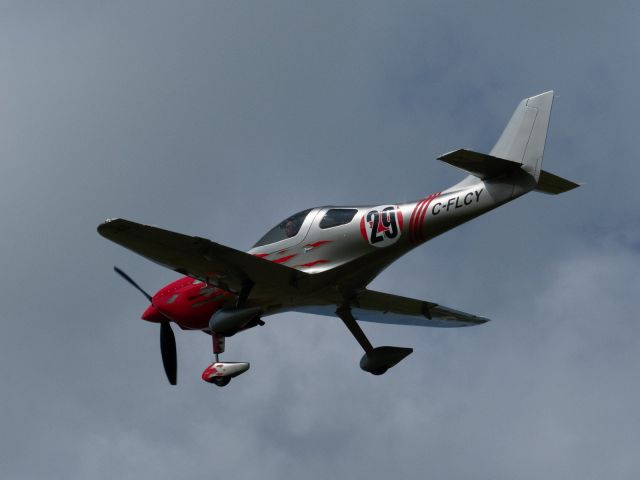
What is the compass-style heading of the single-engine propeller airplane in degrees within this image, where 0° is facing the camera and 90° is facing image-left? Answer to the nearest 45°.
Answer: approximately 135°
